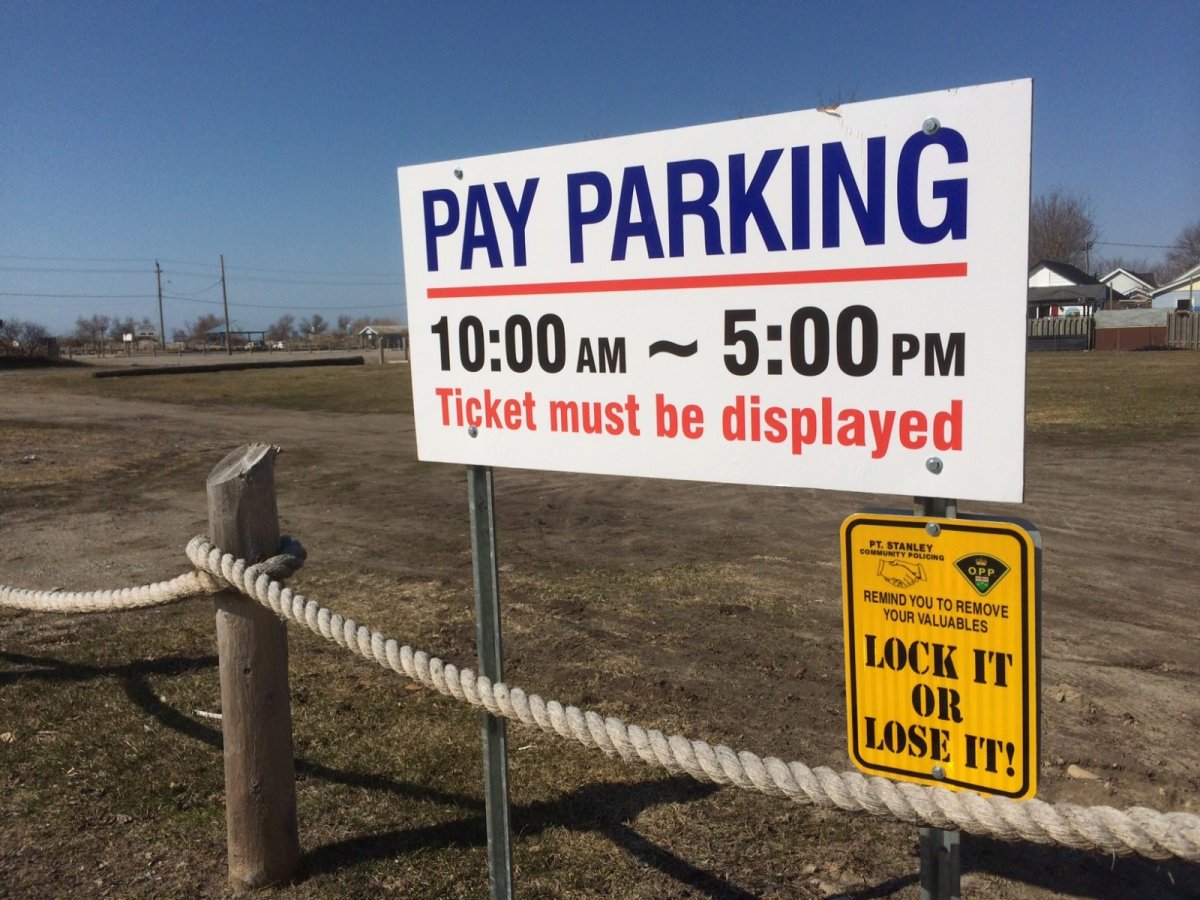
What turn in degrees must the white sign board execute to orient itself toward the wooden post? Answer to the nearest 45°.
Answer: approximately 90° to its right

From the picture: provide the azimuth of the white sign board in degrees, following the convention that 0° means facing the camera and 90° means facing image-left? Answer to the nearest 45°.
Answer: approximately 45°

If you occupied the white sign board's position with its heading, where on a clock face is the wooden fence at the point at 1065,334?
The wooden fence is roughly at 5 o'clock from the white sign board.

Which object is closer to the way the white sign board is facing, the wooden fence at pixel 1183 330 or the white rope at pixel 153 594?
the white rope

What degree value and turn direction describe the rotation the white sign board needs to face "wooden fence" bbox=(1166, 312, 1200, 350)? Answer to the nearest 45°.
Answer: approximately 180°
